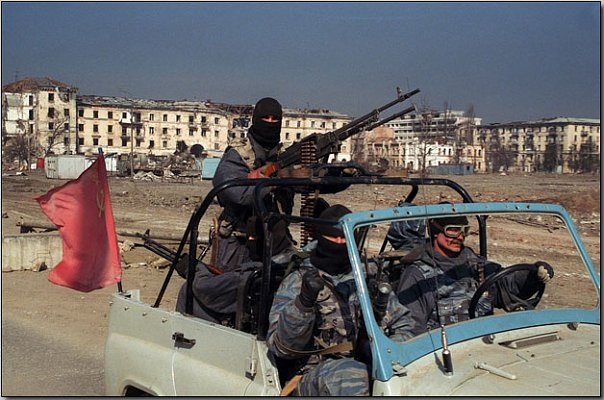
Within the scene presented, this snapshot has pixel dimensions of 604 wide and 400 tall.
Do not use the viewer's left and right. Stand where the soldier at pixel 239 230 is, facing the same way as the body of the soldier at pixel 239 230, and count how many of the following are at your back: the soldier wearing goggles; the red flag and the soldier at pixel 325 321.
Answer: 1

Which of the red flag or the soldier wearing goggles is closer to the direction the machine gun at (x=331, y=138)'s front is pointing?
the soldier wearing goggles

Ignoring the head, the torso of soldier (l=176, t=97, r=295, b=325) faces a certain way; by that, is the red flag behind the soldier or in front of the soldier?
behind

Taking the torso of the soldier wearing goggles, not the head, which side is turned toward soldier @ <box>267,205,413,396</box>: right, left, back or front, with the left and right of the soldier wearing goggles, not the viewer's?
right

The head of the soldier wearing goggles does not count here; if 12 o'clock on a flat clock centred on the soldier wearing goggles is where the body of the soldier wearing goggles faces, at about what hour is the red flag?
The red flag is roughly at 5 o'clock from the soldier wearing goggles.

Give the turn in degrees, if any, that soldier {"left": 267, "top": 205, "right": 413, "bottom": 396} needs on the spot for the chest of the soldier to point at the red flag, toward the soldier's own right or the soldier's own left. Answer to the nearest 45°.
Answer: approximately 180°

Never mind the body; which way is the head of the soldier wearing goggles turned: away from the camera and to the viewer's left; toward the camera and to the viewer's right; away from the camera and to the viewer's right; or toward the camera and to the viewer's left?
toward the camera and to the viewer's right

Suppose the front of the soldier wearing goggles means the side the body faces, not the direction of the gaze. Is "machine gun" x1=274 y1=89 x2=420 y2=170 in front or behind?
behind

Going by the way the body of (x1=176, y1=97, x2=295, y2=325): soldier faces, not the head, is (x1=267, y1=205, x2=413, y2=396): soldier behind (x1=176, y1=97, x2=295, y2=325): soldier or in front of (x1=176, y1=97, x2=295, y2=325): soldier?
in front

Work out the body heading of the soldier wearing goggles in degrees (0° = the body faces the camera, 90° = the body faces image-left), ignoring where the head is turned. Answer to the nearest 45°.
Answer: approximately 315°

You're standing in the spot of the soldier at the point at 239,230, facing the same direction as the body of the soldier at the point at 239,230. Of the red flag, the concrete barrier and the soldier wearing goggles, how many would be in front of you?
1

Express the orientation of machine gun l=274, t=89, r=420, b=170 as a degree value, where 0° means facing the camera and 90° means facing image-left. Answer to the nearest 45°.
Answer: approximately 270°

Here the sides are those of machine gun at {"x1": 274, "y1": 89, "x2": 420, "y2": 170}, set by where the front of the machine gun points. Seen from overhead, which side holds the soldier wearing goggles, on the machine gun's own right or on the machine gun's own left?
on the machine gun's own right
